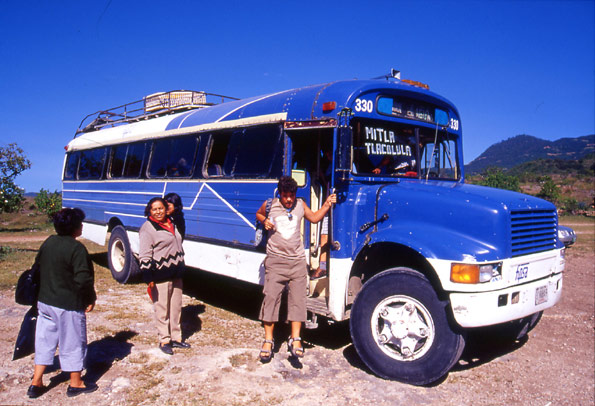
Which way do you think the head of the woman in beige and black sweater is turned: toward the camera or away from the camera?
toward the camera

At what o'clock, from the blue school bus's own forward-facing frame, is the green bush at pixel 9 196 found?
The green bush is roughly at 6 o'clock from the blue school bus.

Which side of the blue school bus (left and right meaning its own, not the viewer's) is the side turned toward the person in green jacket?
right

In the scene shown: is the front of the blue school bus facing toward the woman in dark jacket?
no

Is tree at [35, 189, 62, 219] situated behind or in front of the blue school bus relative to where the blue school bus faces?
behind

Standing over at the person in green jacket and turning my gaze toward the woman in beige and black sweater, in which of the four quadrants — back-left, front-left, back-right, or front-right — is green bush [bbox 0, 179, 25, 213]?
front-left

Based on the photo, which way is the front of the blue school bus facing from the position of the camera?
facing the viewer and to the right of the viewer
